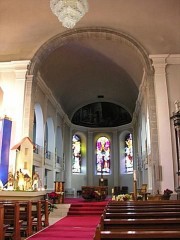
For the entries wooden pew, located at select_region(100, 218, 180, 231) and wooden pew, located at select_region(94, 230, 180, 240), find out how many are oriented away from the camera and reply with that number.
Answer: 2

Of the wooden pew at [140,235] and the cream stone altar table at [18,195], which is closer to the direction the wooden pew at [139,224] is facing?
the cream stone altar table

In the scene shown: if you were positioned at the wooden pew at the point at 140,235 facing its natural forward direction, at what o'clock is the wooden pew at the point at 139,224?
the wooden pew at the point at 139,224 is roughly at 12 o'clock from the wooden pew at the point at 140,235.

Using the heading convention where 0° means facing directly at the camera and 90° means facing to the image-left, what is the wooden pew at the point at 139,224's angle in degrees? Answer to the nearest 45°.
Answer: approximately 180°

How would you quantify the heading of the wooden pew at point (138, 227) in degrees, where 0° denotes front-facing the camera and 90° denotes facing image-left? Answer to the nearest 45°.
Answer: approximately 180°

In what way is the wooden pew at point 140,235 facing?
away from the camera

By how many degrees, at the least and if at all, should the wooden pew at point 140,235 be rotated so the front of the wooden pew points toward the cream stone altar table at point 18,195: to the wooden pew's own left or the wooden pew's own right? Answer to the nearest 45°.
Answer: approximately 45° to the wooden pew's own left

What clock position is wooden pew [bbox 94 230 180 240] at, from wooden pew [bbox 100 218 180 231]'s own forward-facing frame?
wooden pew [bbox 94 230 180 240] is roughly at 6 o'clock from wooden pew [bbox 100 218 180 231].
